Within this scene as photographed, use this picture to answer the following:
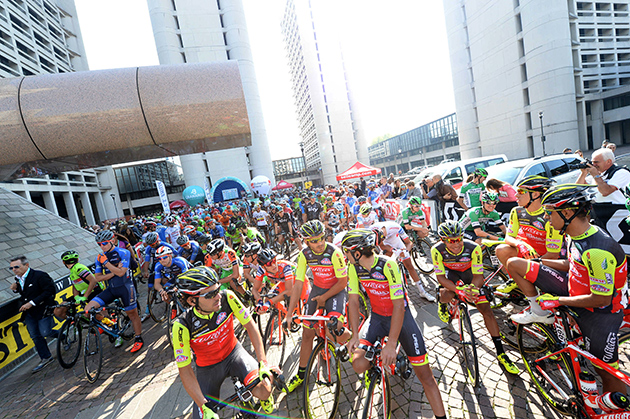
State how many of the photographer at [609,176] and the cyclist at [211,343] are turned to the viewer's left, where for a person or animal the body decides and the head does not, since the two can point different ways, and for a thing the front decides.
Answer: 1

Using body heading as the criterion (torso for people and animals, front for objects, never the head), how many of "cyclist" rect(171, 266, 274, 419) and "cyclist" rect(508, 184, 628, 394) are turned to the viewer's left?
1

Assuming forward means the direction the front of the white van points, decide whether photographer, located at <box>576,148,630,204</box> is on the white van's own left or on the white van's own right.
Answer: on the white van's own left

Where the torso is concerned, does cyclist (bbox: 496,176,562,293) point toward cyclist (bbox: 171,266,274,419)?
yes

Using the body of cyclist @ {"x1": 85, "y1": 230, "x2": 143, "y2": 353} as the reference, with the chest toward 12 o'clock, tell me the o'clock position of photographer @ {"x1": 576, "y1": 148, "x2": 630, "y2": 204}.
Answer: The photographer is roughly at 9 o'clock from the cyclist.

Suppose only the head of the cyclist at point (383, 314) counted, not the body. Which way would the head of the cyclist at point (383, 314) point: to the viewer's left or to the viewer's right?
to the viewer's left

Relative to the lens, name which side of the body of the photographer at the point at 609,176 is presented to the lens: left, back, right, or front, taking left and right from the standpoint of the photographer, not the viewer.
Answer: left

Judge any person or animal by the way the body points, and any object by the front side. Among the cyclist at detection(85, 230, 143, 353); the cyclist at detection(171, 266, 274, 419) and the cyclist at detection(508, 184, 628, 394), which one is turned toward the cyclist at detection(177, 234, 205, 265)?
the cyclist at detection(508, 184, 628, 394)
